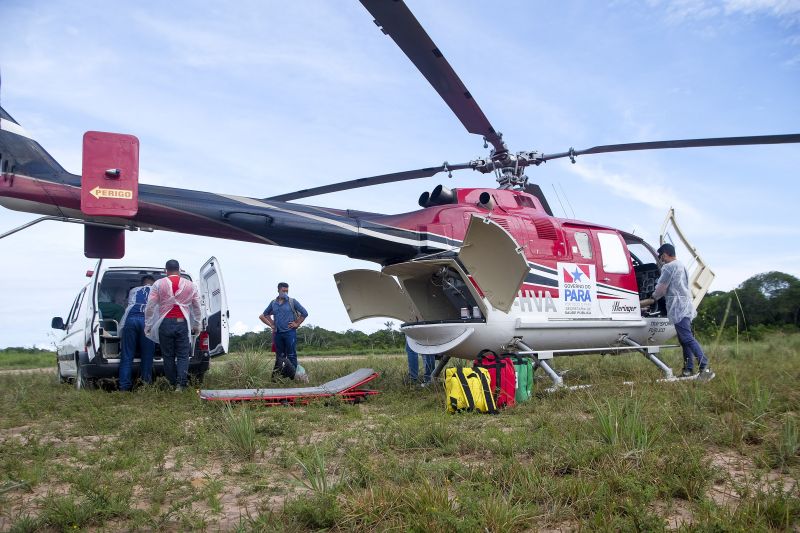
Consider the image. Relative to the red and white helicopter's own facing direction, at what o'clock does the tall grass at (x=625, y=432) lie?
The tall grass is roughly at 4 o'clock from the red and white helicopter.

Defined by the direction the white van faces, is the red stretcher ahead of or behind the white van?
behind

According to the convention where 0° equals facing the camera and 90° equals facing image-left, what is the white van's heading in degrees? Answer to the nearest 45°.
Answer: approximately 135°

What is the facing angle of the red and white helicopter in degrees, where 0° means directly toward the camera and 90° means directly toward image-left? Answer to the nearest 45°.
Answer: approximately 225°

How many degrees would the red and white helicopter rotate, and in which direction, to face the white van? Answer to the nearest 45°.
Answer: approximately 135° to its left

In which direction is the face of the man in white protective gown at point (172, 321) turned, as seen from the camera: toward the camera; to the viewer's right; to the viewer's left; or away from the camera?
away from the camera

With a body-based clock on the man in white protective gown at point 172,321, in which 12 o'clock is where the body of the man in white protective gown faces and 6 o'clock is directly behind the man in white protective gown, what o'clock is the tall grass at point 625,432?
The tall grass is roughly at 5 o'clock from the man in white protective gown.

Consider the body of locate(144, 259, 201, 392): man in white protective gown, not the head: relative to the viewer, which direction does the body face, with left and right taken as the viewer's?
facing away from the viewer

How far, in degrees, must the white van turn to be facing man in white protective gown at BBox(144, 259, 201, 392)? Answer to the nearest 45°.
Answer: approximately 180°
